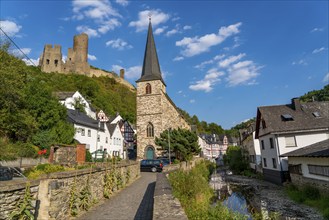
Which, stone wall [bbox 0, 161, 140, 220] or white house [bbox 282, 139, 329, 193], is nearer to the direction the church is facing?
the stone wall

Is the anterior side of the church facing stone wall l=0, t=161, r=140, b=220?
yes

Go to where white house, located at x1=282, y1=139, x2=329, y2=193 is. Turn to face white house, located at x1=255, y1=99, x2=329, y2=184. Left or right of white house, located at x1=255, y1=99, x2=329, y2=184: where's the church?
left

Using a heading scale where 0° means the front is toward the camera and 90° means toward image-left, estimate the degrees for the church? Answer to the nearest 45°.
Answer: approximately 0°

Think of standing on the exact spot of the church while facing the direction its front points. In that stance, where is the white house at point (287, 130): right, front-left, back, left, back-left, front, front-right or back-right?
front-left

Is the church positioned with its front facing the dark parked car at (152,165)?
yes

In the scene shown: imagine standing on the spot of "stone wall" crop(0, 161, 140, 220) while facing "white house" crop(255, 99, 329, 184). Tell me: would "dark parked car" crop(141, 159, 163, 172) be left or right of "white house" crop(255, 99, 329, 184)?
left

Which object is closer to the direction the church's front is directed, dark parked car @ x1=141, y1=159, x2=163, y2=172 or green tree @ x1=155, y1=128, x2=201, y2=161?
the dark parked car

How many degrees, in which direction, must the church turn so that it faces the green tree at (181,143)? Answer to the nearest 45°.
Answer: approximately 45° to its left

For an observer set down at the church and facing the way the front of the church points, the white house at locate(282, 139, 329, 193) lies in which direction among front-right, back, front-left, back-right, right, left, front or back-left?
front-left
